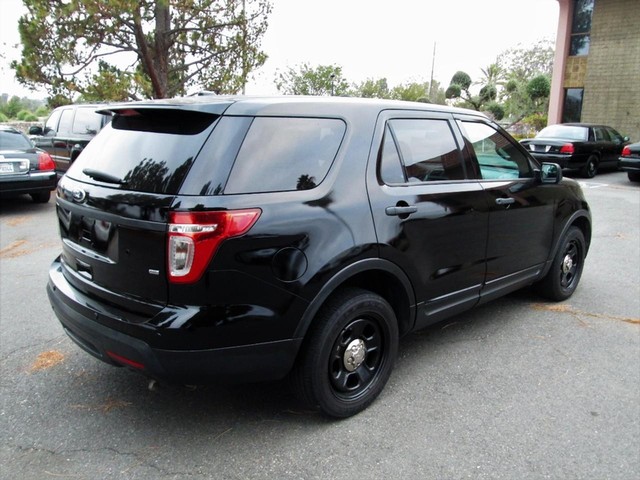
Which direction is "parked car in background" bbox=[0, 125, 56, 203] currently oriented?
away from the camera

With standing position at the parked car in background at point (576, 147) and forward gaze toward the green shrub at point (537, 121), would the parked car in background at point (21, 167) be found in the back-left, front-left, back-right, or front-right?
back-left

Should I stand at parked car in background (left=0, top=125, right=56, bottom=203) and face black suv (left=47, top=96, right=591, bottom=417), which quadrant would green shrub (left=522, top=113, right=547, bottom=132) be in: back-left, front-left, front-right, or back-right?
back-left

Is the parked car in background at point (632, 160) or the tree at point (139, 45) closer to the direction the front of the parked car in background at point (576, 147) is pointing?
the parked car in background

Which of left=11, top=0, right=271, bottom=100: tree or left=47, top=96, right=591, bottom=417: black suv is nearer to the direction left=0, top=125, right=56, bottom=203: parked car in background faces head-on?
the tree

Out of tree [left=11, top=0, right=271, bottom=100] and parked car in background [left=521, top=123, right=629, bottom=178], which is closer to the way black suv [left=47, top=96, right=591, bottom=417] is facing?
the parked car in background

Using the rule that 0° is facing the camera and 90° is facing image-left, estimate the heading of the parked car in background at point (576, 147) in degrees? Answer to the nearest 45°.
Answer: approximately 225°

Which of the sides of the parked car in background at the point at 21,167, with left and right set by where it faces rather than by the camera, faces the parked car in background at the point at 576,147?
right
